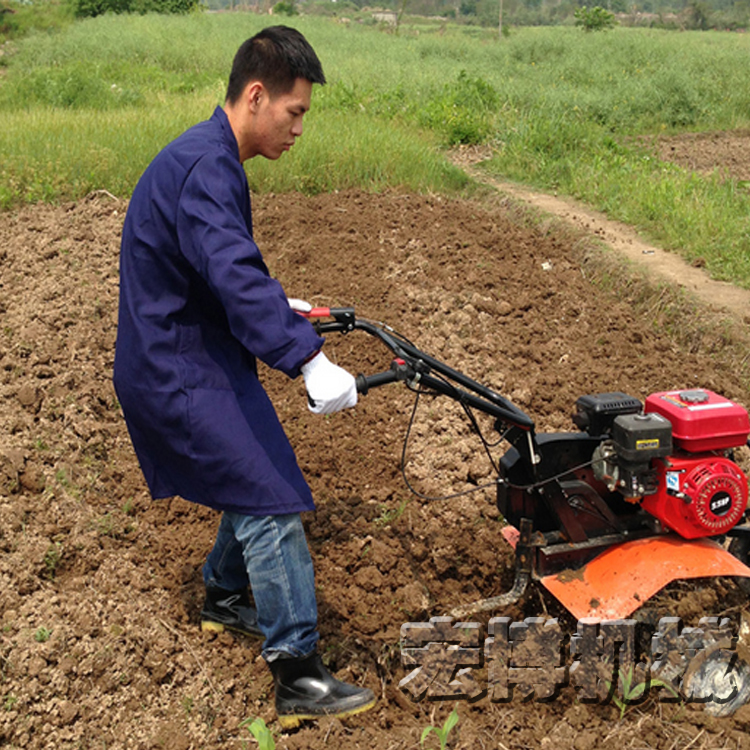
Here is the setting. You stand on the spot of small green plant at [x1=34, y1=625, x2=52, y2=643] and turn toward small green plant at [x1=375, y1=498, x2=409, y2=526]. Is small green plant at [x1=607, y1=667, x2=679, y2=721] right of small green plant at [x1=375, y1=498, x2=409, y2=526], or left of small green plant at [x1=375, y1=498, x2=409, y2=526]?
right

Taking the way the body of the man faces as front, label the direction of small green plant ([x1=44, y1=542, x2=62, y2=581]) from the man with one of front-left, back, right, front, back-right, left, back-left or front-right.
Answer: back-left

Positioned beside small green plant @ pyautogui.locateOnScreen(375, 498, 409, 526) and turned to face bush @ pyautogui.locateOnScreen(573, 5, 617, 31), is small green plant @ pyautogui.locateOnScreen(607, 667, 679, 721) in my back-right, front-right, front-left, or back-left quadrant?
back-right

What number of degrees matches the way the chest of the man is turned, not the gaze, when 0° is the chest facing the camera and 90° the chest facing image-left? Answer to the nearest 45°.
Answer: approximately 270°

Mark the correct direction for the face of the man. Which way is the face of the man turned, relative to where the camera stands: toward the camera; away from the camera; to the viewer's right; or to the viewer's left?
to the viewer's right
